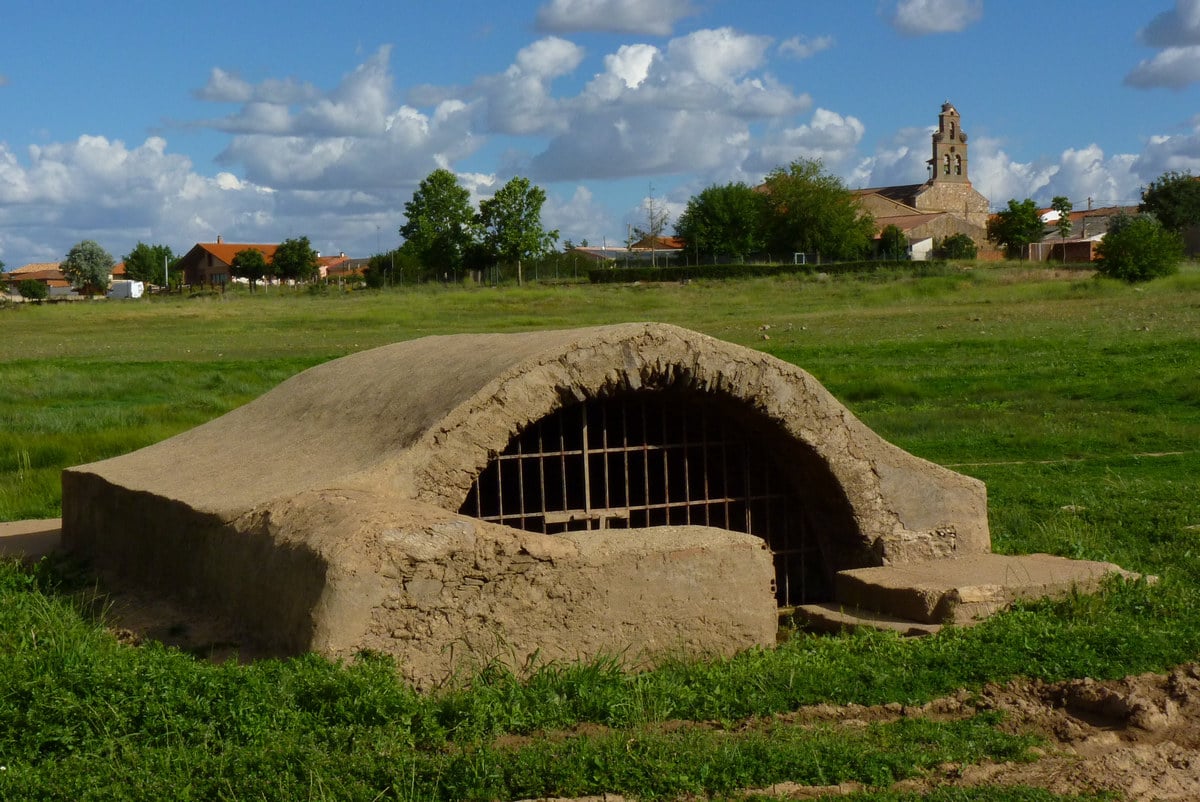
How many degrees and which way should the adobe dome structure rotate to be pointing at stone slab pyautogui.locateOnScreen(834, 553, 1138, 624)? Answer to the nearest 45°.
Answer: approximately 45° to its left

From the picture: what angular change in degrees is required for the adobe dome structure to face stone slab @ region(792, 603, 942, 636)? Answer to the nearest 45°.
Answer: approximately 45° to its left

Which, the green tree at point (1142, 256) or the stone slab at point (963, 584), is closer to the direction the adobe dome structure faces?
the stone slab

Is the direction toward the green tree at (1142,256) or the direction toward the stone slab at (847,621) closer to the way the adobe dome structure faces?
the stone slab

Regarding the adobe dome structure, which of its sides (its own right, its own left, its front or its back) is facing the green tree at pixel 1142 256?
left

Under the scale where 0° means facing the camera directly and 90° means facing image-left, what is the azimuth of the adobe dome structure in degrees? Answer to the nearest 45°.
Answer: approximately 315°

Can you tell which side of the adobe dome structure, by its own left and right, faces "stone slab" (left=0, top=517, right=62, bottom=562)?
back
